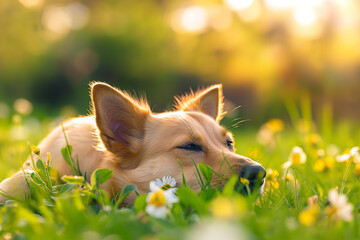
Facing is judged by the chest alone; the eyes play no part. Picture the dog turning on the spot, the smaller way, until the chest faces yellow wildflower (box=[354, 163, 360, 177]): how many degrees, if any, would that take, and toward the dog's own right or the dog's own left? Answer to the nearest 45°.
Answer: approximately 45° to the dog's own left

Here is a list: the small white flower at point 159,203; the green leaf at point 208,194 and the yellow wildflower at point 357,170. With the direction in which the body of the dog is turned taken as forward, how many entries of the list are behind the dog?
0

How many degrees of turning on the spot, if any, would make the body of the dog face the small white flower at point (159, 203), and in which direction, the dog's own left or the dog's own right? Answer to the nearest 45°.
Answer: approximately 45° to the dog's own right

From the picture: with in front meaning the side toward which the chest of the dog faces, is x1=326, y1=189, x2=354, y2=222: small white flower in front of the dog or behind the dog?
in front

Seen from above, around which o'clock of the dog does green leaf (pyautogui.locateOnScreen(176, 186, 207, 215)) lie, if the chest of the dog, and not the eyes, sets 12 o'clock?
The green leaf is roughly at 1 o'clock from the dog.

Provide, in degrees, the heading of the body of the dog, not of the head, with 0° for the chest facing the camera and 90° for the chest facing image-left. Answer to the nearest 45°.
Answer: approximately 315°

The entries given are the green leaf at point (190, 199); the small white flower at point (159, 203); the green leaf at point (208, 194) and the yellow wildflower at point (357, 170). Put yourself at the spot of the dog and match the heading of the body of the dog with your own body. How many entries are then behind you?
0

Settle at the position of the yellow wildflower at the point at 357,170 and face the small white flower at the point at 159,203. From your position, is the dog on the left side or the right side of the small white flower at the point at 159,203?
right

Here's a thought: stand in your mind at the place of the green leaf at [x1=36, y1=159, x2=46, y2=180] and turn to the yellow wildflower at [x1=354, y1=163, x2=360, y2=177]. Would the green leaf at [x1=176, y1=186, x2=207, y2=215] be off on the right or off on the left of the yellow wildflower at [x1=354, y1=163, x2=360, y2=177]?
right
